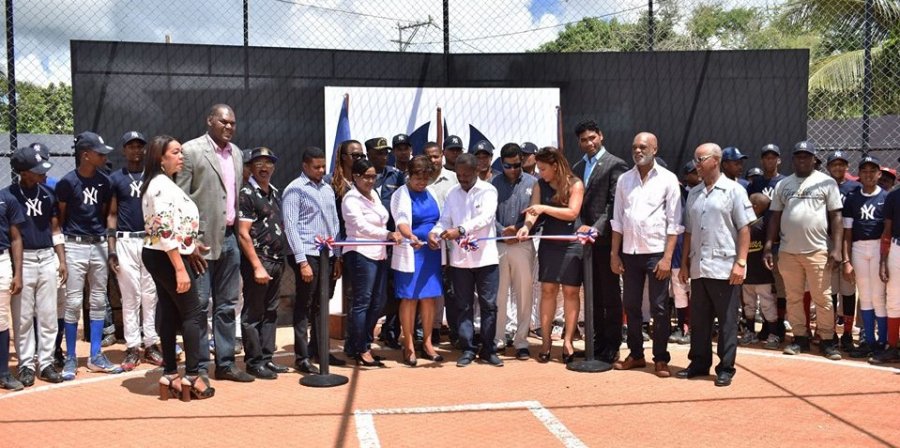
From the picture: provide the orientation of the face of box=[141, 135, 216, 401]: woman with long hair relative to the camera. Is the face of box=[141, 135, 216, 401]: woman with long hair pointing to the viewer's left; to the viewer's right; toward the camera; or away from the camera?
to the viewer's right

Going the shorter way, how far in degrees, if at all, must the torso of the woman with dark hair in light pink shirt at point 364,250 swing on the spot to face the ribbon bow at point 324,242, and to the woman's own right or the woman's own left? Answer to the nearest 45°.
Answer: approximately 90° to the woman's own right

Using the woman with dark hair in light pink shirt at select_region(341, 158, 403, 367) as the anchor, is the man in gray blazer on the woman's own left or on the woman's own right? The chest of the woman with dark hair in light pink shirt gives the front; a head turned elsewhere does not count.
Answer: on the woman's own right

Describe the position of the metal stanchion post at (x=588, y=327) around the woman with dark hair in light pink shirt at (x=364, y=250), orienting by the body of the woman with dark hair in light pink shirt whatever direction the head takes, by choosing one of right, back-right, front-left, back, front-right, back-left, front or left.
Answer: front-left

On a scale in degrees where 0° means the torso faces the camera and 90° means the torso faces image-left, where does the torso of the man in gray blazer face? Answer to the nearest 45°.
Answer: approximately 315°

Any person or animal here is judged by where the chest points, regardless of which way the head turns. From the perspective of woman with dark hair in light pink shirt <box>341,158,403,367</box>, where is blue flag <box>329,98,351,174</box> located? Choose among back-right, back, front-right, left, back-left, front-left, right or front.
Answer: back-left

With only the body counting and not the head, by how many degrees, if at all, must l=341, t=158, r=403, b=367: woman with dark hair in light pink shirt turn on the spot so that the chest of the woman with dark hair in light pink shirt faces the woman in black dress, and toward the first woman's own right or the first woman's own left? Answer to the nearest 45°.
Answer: approximately 45° to the first woman's own left

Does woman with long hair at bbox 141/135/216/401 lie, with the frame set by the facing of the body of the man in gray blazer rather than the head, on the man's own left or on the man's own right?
on the man's own right

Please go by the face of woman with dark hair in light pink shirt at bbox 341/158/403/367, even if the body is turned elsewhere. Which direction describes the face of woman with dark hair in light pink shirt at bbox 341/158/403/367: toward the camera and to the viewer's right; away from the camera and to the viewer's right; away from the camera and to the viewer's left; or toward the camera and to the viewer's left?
toward the camera and to the viewer's right

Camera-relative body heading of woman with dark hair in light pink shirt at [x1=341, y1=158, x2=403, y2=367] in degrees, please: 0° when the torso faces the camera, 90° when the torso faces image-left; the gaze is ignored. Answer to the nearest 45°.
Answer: approximately 315°

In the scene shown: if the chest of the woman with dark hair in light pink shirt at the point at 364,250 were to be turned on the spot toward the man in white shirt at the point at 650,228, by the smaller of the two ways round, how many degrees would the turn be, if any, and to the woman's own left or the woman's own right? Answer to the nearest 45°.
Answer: approximately 45° to the woman's own left
